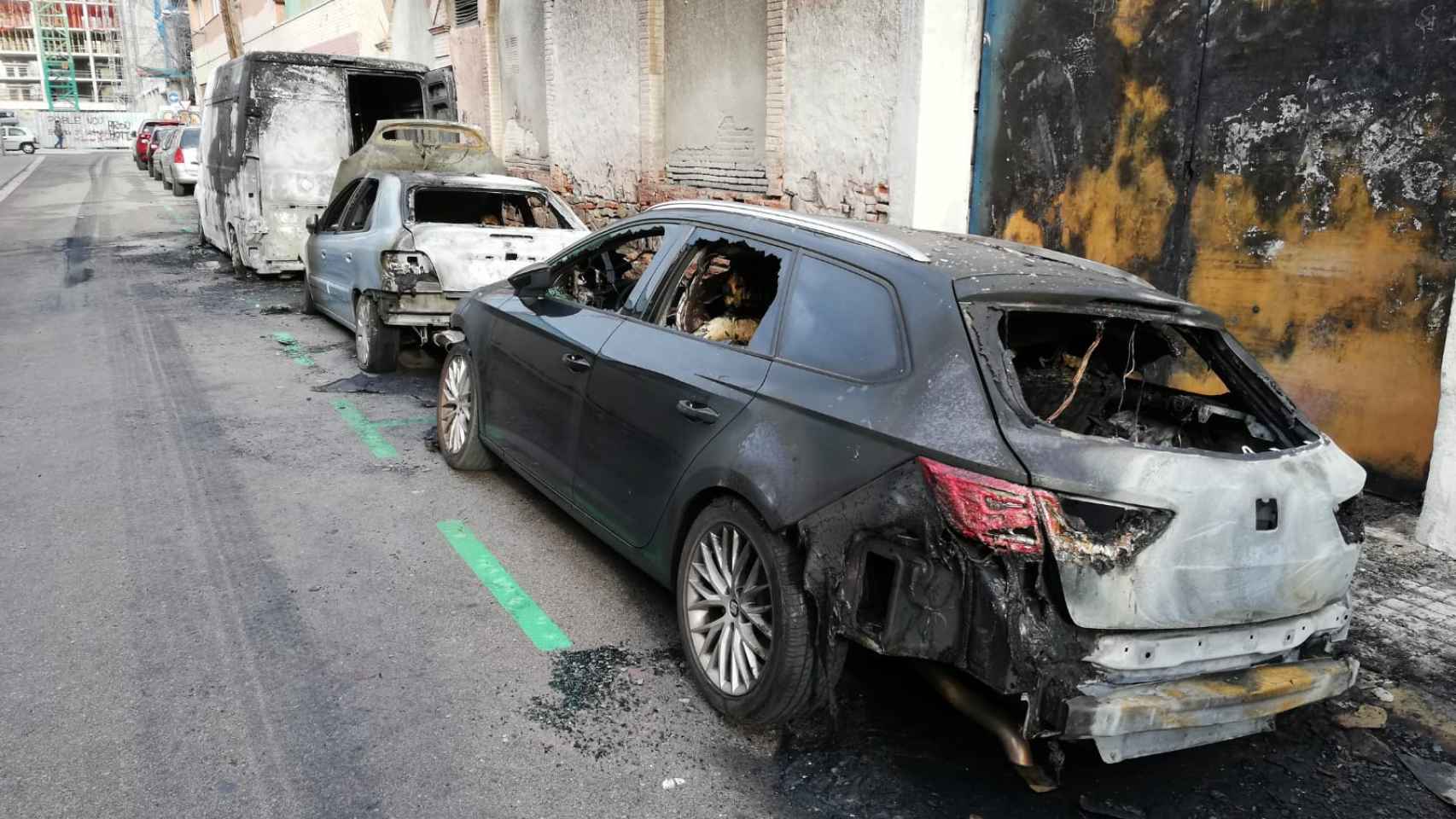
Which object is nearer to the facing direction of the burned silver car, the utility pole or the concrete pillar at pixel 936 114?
the utility pole

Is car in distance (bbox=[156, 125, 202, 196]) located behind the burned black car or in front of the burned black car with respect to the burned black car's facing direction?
in front

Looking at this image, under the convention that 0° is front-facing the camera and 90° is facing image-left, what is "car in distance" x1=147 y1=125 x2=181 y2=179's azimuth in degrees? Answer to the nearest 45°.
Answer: approximately 180°

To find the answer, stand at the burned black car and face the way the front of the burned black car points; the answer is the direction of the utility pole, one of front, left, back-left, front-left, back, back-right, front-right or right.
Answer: front

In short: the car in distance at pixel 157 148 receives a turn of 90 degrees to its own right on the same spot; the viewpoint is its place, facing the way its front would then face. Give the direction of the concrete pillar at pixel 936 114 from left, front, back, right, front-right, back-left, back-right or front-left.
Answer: right

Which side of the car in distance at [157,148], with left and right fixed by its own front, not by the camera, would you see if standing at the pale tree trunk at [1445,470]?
back

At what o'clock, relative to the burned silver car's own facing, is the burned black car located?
The burned black car is roughly at 7 o'clock from the burned silver car.

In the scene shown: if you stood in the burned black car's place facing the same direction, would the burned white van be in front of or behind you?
in front

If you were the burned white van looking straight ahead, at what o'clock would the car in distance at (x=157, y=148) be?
The car in distance is roughly at 1 o'clock from the burned white van.

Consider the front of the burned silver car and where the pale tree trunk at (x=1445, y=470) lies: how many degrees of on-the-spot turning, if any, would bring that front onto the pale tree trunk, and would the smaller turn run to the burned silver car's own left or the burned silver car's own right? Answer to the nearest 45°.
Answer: approximately 180°

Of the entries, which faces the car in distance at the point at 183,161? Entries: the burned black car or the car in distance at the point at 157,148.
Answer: the burned black car

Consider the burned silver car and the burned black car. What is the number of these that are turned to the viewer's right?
0

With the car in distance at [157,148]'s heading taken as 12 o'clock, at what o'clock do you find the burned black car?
The burned black car is roughly at 6 o'clock from the car in distance.

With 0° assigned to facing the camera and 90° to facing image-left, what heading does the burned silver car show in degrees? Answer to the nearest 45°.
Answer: approximately 135°

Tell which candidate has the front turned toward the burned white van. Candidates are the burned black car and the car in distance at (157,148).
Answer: the burned black car

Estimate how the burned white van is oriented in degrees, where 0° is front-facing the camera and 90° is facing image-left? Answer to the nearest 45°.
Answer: approximately 135°
